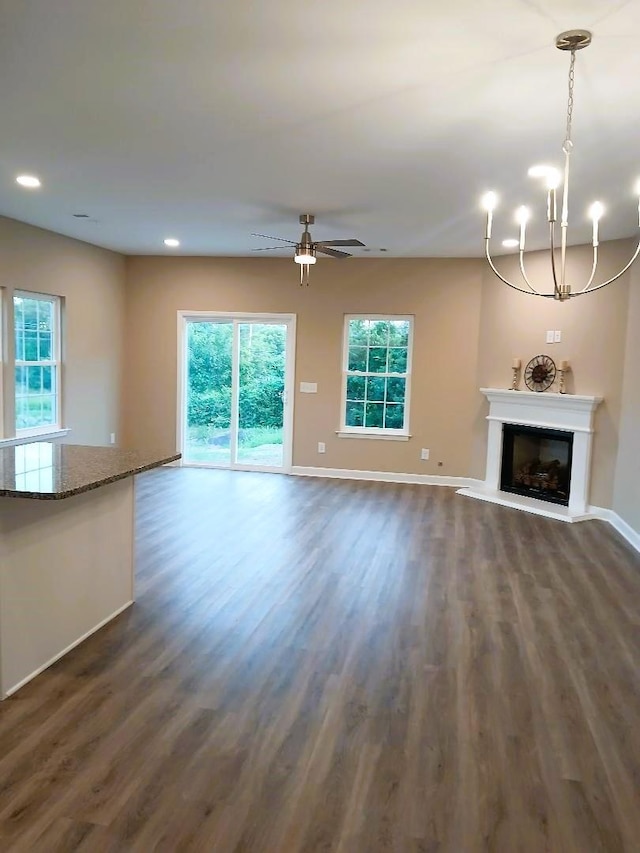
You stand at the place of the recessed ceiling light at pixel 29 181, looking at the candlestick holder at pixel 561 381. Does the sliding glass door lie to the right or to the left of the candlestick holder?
left

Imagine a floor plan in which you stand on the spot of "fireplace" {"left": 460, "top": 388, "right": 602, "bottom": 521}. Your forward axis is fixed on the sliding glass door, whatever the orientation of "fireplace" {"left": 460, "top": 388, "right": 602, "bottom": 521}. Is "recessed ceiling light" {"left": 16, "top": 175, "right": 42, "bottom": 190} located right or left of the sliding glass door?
left

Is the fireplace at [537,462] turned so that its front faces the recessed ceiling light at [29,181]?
yes

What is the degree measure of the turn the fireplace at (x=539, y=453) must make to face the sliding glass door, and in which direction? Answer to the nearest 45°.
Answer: approximately 45° to its right

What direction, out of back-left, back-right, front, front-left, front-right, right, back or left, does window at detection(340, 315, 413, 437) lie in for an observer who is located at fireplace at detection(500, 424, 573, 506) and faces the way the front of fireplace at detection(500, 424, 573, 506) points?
front-right

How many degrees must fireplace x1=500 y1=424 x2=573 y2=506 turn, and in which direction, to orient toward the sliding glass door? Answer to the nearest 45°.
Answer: approximately 45° to its right

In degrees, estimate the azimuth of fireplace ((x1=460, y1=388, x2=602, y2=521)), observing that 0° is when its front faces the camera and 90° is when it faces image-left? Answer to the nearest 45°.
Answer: approximately 45°
